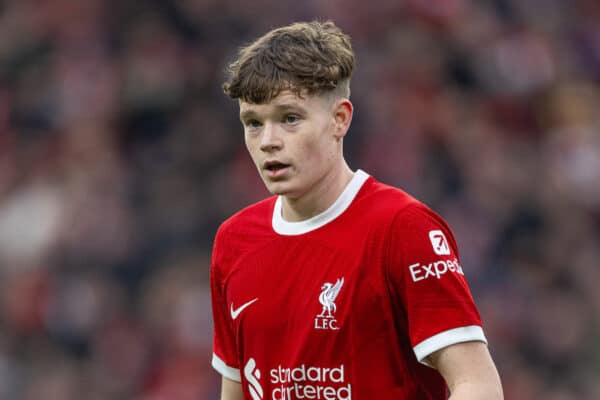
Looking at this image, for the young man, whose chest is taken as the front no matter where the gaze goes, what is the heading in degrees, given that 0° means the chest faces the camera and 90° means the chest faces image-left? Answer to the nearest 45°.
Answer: approximately 45°

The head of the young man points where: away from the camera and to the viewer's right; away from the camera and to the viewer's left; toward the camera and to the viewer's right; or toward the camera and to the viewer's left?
toward the camera and to the viewer's left
